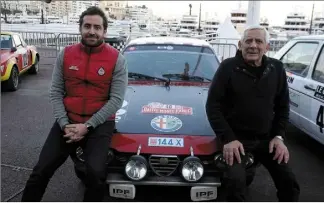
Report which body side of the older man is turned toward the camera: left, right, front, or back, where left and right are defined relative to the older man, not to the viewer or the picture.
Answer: front

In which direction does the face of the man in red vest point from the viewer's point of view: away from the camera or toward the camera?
toward the camera

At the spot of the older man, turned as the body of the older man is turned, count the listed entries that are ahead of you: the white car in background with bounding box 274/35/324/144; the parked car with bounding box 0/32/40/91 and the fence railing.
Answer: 0

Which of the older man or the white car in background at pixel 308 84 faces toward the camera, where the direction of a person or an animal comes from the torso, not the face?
the older man

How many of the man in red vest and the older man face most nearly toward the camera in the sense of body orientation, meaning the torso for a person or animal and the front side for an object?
2

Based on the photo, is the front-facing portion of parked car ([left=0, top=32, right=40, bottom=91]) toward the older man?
no

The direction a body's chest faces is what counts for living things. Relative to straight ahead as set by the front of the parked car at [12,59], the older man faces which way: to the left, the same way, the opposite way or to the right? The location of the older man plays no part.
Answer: the same way

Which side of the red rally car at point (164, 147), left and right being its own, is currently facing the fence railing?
back

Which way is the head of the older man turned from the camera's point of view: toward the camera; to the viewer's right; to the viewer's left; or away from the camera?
toward the camera

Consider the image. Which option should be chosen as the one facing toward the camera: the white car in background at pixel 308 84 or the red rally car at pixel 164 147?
the red rally car
